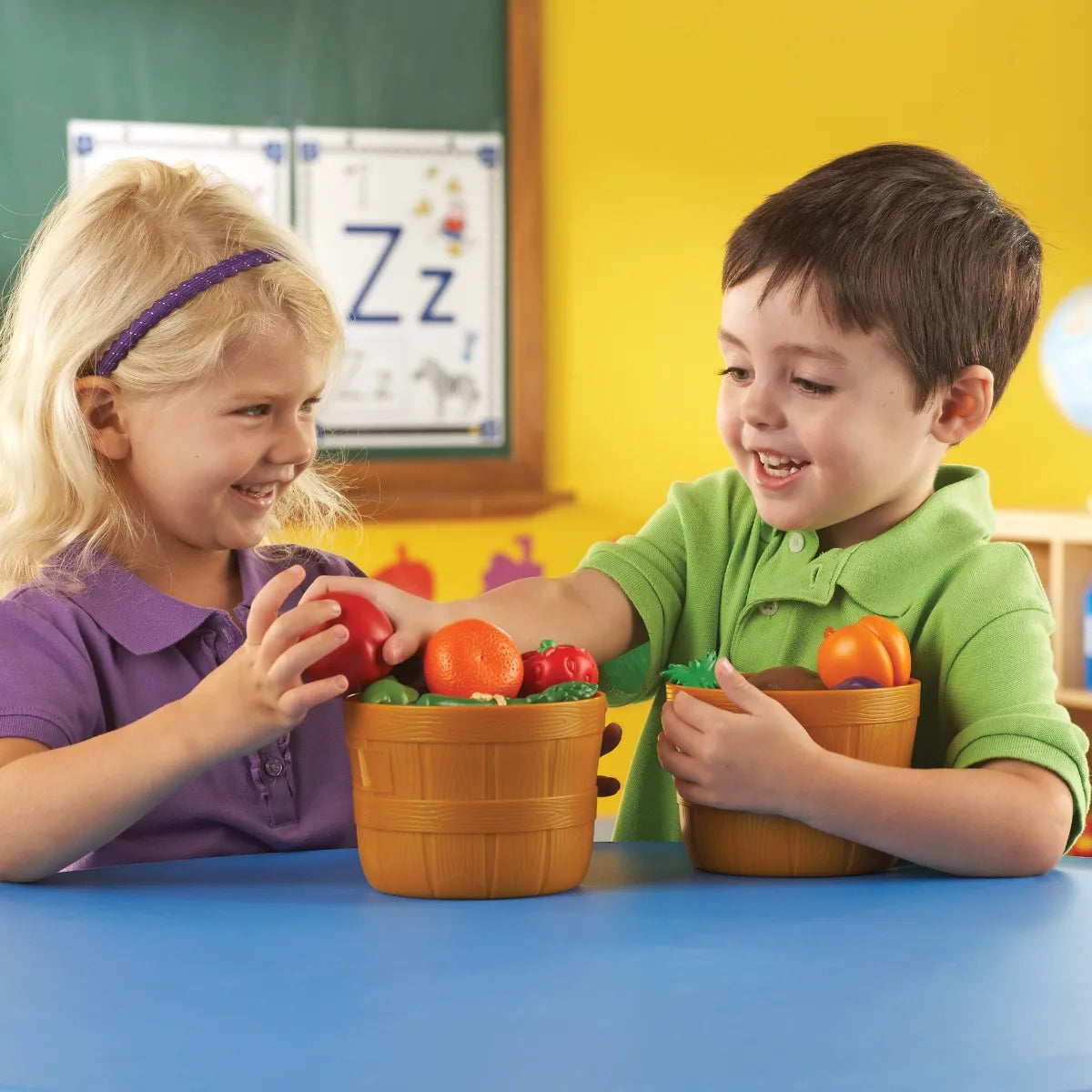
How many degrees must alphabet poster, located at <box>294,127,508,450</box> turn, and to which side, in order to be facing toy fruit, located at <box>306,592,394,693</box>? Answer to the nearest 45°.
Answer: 0° — it already faces it

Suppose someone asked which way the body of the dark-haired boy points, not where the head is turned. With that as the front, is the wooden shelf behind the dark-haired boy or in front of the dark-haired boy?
behind

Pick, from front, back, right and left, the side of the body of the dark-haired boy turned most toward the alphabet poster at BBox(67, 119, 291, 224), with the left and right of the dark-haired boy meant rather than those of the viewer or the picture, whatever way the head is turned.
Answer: right

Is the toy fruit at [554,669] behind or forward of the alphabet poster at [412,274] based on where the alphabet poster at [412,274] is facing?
forward

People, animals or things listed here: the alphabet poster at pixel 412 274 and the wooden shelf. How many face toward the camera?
2

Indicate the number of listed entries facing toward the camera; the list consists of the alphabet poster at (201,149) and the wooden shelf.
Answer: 2

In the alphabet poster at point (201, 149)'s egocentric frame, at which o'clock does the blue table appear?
The blue table is roughly at 12 o'clock from the alphabet poster.

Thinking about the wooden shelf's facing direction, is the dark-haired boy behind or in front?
in front

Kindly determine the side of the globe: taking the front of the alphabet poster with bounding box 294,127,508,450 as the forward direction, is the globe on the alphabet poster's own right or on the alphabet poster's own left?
on the alphabet poster's own left

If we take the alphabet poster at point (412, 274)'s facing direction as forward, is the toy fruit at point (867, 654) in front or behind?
in front
